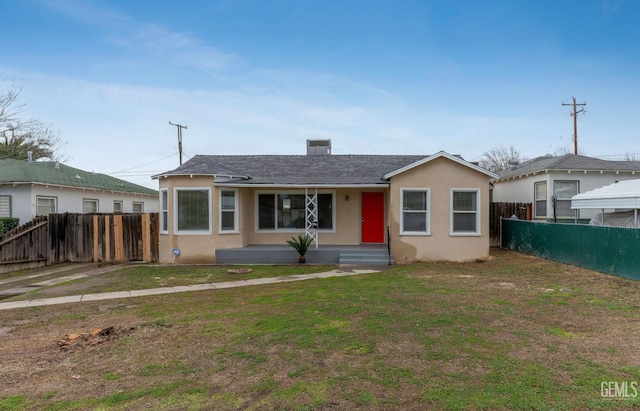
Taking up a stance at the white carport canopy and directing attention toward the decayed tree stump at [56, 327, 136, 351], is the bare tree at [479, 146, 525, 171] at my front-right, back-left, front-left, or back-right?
back-right

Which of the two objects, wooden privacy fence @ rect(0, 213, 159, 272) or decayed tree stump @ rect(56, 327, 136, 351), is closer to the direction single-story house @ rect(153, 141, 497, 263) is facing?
the decayed tree stump

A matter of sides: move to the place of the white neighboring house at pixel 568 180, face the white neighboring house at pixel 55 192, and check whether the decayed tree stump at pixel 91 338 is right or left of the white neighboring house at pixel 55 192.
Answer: left

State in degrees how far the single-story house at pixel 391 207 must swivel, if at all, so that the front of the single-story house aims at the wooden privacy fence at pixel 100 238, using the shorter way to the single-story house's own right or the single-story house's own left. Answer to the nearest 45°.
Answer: approximately 90° to the single-story house's own right

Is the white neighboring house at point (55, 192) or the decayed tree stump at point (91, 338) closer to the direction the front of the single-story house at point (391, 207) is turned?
the decayed tree stump

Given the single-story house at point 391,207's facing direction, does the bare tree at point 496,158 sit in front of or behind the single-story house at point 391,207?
behind

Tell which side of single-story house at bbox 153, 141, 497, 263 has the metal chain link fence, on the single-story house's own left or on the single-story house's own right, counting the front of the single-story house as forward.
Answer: on the single-story house's own left

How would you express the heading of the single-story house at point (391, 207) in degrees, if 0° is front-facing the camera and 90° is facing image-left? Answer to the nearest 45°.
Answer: approximately 0°

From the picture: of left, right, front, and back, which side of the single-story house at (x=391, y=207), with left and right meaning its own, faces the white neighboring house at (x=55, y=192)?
right
